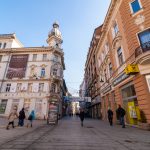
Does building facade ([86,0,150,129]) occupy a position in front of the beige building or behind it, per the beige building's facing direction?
in front

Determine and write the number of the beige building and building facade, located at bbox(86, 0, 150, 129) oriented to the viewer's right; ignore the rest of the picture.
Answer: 0

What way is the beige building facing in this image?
toward the camera

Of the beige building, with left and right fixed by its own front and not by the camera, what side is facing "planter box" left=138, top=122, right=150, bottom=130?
front

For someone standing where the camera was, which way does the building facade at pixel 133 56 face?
facing the viewer and to the left of the viewer
